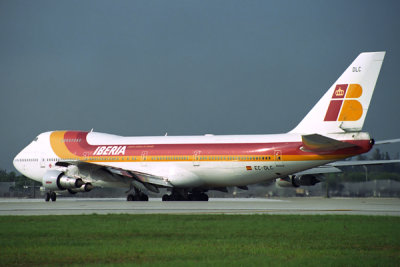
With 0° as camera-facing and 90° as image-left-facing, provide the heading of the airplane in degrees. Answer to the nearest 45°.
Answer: approximately 135°
